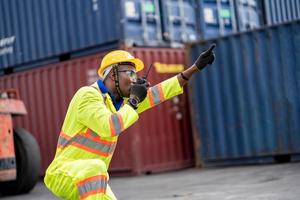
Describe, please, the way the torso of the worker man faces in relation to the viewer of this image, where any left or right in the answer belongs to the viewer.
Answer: facing to the right of the viewer

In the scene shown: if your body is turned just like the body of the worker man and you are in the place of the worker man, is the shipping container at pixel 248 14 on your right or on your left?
on your left

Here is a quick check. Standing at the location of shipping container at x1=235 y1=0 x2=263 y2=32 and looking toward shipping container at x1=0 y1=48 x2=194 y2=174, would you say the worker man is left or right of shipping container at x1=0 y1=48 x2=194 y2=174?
left

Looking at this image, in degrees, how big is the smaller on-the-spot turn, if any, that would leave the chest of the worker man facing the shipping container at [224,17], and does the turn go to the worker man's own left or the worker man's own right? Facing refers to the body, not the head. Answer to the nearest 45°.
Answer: approximately 90° to the worker man's own left

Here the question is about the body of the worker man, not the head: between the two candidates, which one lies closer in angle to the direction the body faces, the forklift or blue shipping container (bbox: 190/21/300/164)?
the blue shipping container

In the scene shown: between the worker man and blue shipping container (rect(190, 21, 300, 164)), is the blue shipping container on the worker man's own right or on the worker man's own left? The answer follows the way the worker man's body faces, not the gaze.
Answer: on the worker man's own left

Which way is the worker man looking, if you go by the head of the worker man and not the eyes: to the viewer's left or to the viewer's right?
to the viewer's right
